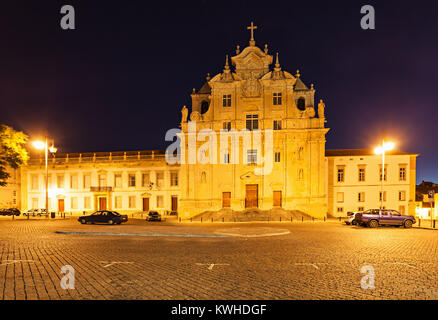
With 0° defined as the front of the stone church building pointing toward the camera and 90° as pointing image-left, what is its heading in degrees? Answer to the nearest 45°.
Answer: approximately 0°

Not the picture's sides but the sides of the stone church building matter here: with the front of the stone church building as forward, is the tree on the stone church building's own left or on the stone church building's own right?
on the stone church building's own right
